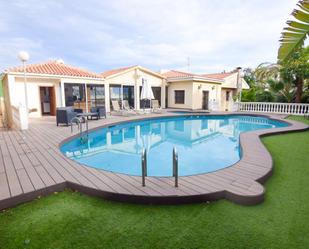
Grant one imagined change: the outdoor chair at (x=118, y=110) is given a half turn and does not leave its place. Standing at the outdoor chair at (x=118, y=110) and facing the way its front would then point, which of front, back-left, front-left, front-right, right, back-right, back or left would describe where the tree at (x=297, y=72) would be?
back-right

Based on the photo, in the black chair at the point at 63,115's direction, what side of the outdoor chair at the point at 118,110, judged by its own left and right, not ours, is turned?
right

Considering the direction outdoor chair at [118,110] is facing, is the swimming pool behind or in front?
in front

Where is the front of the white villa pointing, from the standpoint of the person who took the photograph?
facing the viewer

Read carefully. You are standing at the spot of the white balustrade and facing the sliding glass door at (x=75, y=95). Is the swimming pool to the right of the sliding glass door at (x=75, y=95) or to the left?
left

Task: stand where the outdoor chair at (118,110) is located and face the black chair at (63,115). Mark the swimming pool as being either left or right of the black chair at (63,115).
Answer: left

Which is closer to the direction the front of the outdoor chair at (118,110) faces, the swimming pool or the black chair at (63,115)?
the swimming pool

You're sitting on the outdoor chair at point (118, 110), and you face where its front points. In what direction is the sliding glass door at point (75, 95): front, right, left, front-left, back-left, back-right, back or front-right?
back-right

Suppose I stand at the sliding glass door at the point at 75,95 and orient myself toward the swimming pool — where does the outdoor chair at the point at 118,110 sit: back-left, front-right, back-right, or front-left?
front-left

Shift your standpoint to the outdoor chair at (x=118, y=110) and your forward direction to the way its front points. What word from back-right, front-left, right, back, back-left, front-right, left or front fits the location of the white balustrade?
front-left

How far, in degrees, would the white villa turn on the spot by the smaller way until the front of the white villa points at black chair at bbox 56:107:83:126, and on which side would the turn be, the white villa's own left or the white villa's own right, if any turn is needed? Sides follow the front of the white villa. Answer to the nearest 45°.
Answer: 0° — it already faces it

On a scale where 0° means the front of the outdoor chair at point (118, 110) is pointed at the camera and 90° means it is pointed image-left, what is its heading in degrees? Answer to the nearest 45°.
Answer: approximately 315°

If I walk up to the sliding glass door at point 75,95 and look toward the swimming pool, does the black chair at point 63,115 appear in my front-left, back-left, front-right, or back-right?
front-right

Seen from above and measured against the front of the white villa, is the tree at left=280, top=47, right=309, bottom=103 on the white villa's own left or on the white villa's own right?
on the white villa's own left

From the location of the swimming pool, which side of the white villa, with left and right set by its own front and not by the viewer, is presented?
front

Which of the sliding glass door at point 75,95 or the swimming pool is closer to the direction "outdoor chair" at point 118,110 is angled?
the swimming pool
